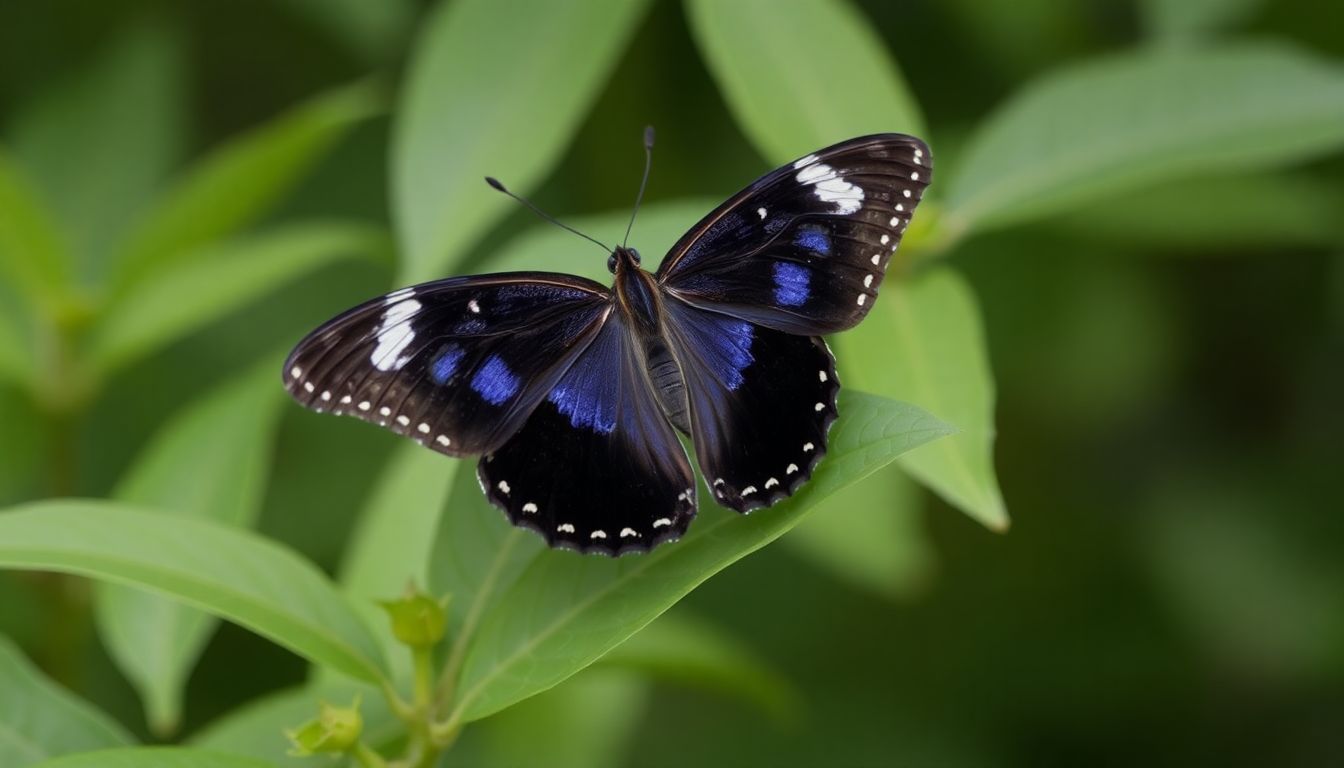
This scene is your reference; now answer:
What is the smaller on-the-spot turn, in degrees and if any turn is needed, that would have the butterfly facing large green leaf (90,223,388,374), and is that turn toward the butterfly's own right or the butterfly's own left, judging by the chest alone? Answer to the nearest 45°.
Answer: approximately 45° to the butterfly's own left

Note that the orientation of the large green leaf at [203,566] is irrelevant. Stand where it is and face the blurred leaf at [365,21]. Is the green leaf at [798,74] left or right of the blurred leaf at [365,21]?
right

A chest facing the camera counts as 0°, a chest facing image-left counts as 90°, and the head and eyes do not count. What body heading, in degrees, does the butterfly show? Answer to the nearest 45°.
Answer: approximately 180°

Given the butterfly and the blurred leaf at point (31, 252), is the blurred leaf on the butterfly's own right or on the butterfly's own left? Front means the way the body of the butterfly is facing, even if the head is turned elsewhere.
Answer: on the butterfly's own left
